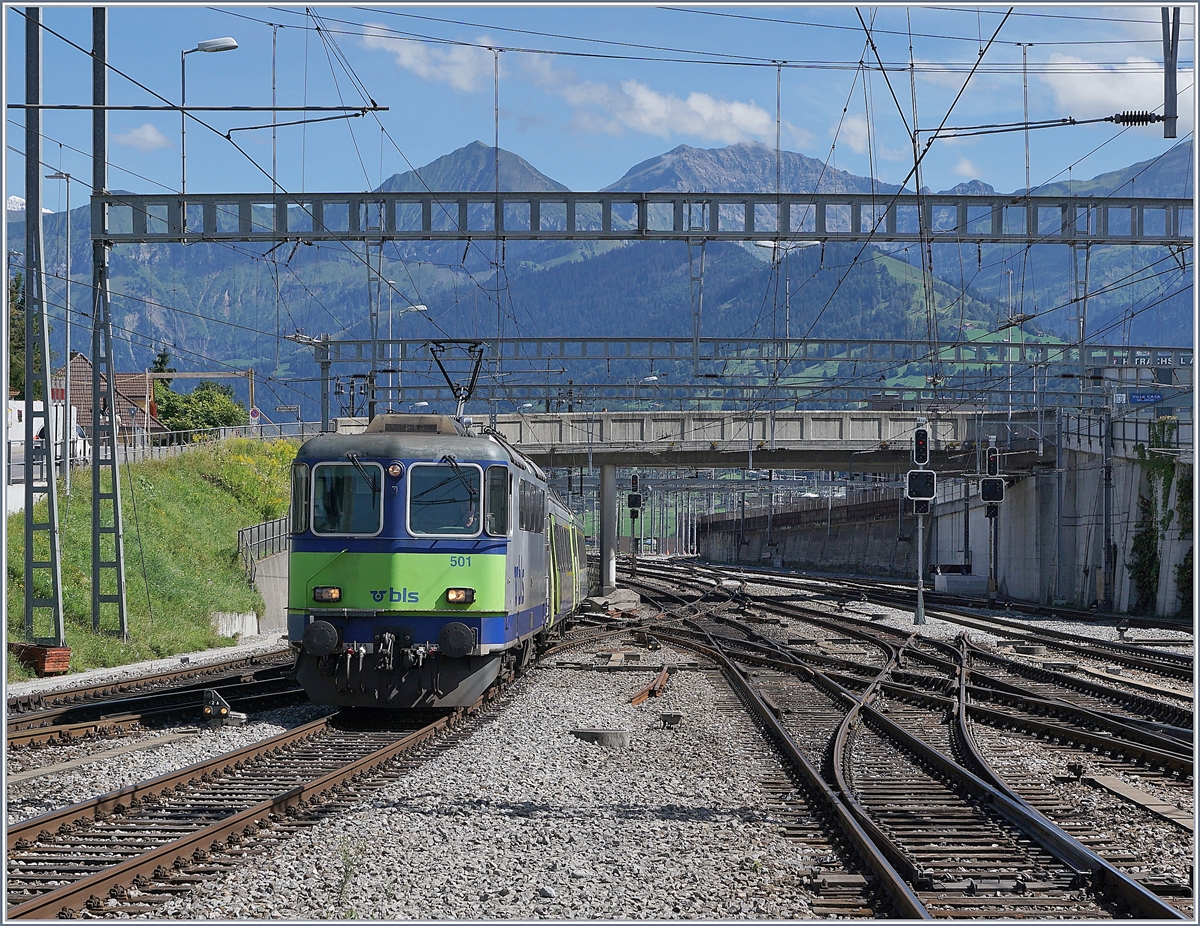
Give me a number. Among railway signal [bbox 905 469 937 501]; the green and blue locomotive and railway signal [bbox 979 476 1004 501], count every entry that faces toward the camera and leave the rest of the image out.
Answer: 3

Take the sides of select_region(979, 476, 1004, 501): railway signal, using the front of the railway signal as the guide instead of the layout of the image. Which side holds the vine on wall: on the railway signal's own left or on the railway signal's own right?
on the railway signal's own left

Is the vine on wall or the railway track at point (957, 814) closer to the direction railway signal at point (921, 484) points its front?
the railway track

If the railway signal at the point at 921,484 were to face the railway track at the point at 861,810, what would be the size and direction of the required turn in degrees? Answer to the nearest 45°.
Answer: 0° — it already faces it

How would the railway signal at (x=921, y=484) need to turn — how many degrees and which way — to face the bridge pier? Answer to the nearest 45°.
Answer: approximately 135° to its right

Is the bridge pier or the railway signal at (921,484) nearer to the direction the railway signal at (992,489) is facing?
the railway signal

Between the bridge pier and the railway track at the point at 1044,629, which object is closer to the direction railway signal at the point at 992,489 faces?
the railway track

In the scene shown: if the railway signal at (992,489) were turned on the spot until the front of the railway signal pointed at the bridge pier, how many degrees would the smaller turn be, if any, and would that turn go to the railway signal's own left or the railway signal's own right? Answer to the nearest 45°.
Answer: approximately 135° to the railway signal's own right

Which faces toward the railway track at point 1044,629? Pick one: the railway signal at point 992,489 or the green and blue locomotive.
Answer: the railway signal

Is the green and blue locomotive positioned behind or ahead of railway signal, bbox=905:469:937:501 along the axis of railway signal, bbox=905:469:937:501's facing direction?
ahead

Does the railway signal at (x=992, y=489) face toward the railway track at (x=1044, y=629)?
yes

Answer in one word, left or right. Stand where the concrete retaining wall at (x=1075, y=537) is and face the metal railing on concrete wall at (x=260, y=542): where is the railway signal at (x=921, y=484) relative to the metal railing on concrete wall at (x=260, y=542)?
left
